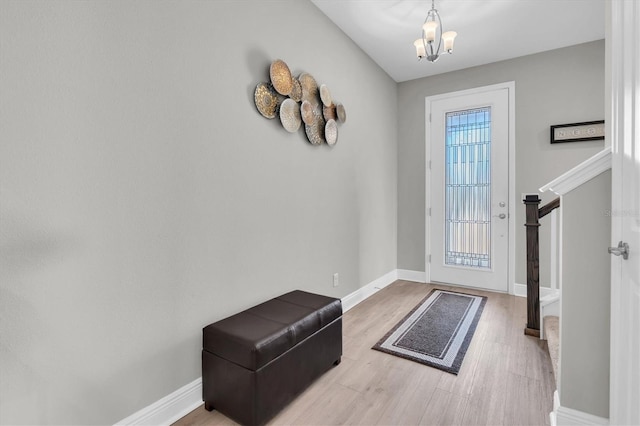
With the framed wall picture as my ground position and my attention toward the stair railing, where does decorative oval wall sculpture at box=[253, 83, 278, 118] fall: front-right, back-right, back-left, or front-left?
front-right

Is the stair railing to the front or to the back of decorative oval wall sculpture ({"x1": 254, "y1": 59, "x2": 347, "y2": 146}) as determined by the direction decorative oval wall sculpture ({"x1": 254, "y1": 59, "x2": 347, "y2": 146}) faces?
to the front

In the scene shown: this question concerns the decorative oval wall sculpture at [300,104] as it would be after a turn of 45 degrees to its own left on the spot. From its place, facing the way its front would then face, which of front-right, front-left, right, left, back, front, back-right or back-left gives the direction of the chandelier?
front

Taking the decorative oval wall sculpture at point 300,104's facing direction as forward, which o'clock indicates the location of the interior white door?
The interior white door is roughly at 12 o'clock from the decorative oval wall sculpture.

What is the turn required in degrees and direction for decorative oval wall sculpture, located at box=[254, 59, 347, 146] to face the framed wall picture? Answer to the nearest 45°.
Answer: approximately 45° to its left

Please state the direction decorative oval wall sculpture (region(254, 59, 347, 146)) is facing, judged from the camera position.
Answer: facing the viewer and to the right of the viewer

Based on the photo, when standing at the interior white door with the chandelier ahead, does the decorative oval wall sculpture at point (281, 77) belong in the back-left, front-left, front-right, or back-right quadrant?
front-left

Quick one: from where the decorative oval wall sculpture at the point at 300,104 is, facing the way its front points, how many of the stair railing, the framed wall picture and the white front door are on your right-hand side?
0

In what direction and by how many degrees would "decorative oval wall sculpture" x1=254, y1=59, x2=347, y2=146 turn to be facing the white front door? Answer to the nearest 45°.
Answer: approximately 90° to its left
